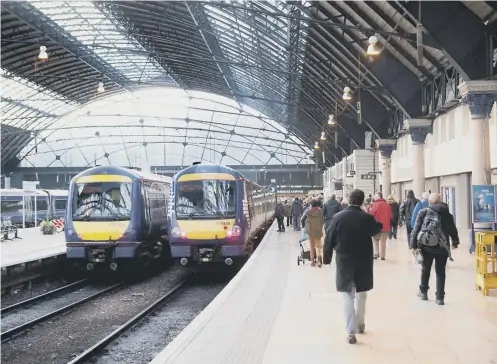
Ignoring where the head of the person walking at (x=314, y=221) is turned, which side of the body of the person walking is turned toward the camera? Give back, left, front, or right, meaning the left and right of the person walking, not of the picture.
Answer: back

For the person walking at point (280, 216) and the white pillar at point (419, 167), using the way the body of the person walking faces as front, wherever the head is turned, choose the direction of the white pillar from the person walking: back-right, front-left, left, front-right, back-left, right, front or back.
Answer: back-right

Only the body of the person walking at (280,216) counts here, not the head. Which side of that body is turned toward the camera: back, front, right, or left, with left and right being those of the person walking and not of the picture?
back

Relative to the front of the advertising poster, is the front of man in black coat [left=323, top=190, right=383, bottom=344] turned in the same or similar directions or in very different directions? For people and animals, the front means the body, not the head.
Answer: very different directions

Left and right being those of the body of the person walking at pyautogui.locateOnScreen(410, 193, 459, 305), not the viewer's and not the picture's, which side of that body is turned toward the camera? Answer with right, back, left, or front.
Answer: back

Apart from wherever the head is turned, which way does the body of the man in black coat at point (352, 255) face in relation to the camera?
away from the camera

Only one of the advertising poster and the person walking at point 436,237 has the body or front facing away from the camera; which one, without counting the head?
the person walking

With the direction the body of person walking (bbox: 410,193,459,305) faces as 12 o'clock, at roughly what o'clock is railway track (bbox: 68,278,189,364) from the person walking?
The railway track is roughly at 9 o'clock from the person walking.

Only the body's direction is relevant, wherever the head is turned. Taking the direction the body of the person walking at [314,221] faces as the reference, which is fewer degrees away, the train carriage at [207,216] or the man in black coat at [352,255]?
the train carriage
